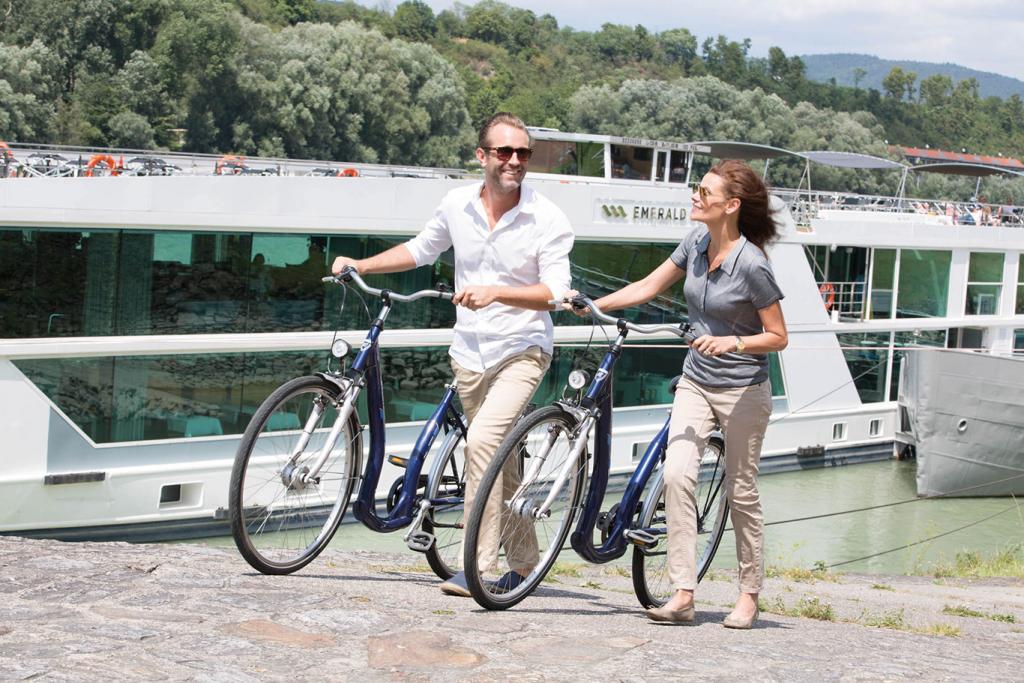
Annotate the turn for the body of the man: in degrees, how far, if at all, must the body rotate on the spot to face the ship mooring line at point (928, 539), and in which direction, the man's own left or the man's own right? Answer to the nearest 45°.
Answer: approximately 180°

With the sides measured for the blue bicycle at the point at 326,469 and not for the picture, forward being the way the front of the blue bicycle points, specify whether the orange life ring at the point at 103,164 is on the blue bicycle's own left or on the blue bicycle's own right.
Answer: on the blue bicycle's own right

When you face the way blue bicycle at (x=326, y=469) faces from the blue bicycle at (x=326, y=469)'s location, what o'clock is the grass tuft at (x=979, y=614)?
The grass tuft is roughly at 7 o'clock from the blue bicycle.

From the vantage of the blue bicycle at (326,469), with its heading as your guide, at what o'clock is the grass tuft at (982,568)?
The grass tuft is roughly at 6 o'clock from the blue bicycle.

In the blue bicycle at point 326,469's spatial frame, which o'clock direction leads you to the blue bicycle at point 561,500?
the blue bicycle at point 561,500 is roughly at 8 o'clock from the blue bicycle at point 326,469.

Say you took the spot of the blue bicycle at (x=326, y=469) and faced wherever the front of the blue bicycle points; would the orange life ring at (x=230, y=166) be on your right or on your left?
on your right

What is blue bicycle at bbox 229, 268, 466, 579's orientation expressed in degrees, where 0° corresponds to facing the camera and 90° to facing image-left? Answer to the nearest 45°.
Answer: approximately 45°

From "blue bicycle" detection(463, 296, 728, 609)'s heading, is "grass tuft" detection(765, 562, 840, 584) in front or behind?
behind
